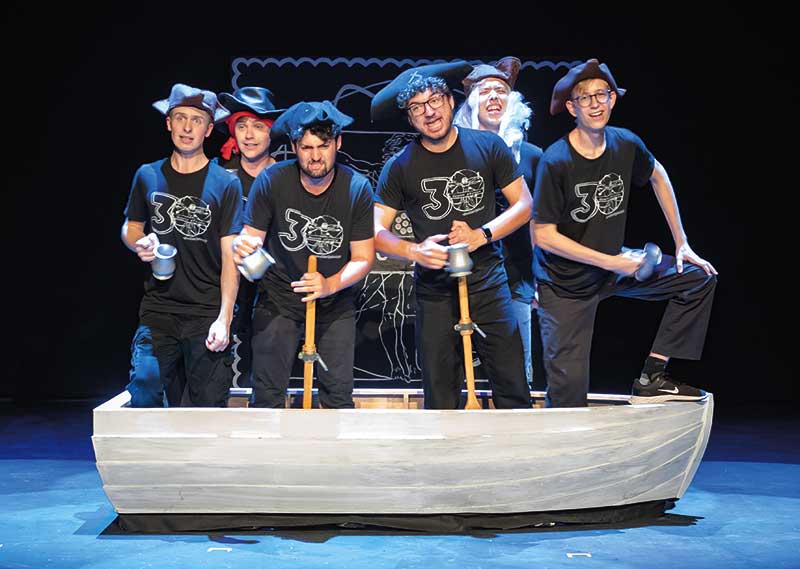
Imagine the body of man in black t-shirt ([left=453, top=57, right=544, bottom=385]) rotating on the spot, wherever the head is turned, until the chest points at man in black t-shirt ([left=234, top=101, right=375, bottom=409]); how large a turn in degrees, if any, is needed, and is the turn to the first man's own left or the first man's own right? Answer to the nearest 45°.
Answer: approximately 45° to the first man's own right

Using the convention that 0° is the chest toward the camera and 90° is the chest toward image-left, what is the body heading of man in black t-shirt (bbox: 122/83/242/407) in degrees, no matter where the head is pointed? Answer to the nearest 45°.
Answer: approximately 0°

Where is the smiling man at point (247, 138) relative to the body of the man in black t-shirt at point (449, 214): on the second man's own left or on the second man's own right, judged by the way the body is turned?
on the second man's own right

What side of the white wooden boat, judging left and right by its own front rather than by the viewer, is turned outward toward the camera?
right

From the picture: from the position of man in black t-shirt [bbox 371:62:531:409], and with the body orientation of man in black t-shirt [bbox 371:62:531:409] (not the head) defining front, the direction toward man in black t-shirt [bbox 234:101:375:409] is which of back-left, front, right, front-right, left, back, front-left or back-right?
right

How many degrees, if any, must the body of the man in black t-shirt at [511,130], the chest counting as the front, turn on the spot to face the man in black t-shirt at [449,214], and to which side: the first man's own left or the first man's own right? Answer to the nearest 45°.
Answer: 0° — they already face them
